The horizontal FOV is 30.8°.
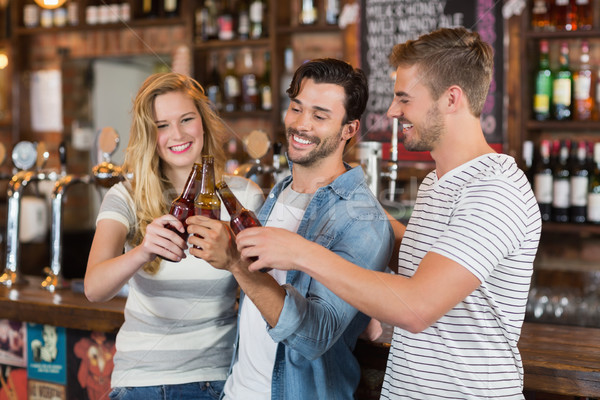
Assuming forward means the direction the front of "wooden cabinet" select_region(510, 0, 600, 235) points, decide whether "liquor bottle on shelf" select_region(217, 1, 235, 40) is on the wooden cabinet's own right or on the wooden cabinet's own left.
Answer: on the wooden cabinet's own right

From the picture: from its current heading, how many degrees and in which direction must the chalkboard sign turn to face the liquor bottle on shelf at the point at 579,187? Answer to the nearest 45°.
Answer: approximately 45° to its left

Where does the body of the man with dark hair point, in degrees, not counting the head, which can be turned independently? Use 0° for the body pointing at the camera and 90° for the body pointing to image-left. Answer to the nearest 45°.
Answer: approximately 45°

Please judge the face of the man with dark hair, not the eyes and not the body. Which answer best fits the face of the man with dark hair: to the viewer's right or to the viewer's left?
to the viewer's left

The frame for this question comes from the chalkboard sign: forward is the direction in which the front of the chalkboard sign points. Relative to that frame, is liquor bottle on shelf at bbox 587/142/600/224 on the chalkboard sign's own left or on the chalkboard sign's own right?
on the chalkboard sign's own left

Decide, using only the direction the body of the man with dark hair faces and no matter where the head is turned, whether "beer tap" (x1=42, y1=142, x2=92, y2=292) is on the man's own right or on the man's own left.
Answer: on the man's own right
